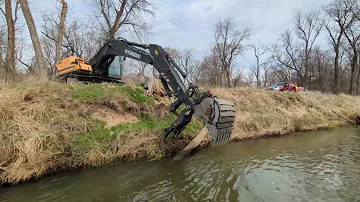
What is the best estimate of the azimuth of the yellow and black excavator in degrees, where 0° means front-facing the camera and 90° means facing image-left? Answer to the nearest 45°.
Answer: approximately 315°
